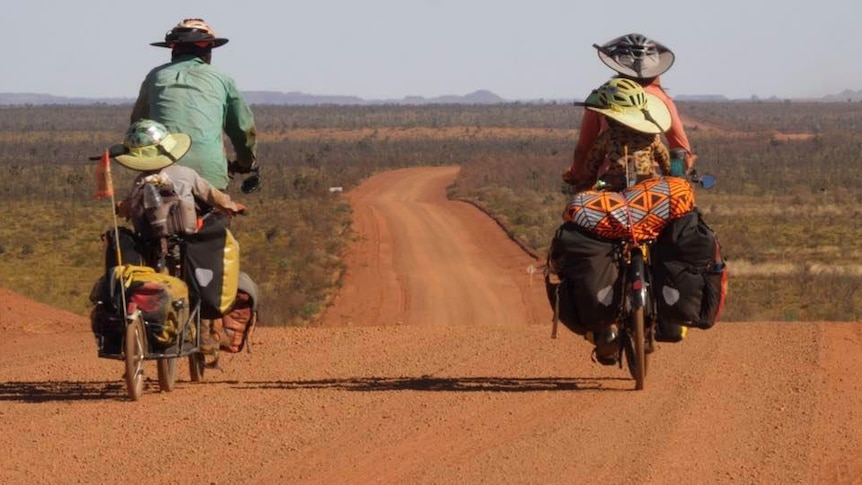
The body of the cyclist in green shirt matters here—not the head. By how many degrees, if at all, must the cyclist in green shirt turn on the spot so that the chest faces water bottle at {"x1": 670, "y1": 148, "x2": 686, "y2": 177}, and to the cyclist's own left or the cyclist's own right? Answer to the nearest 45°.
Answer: approximately 90° to the cyclist's own right

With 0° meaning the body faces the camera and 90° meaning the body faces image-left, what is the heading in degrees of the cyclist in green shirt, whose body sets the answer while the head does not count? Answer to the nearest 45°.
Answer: approximately 180°
